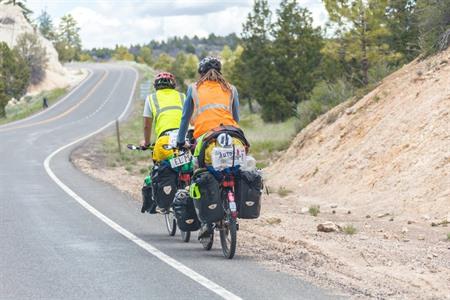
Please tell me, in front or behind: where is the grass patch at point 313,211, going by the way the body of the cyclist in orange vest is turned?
in front

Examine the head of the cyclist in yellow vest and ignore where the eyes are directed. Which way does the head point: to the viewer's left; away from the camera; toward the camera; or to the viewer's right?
away from the camera

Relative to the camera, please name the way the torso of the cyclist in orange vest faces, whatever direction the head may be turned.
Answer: away from the camera

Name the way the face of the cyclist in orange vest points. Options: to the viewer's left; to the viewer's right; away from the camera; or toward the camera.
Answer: away from the camera

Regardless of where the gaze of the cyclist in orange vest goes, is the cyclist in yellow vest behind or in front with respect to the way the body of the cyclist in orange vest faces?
in front

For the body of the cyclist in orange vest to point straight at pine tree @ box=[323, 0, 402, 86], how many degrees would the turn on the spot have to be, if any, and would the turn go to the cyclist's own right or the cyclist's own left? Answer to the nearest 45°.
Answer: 0° — they already face it

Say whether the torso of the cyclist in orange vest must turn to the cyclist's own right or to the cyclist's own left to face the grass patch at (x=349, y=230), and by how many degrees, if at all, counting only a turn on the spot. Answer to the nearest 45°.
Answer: approximately 45° to the cyclist's own right

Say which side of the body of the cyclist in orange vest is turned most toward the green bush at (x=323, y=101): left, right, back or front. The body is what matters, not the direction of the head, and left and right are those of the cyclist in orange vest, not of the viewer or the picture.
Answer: front

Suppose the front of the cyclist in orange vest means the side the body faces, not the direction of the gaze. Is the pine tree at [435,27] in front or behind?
in front
